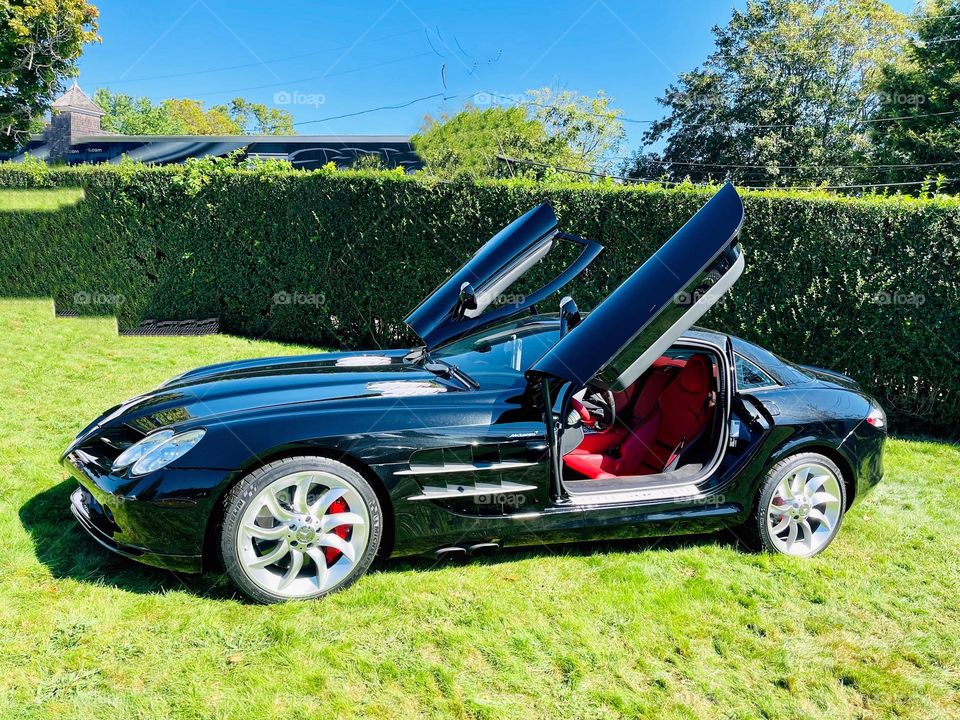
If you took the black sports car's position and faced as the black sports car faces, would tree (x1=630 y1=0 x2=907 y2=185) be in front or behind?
behind

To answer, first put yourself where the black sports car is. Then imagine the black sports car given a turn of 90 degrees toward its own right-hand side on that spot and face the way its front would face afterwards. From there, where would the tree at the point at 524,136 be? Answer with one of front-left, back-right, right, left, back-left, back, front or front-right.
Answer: front-right

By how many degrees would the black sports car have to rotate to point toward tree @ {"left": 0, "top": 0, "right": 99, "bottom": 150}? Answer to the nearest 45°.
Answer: approximately 90° to its right

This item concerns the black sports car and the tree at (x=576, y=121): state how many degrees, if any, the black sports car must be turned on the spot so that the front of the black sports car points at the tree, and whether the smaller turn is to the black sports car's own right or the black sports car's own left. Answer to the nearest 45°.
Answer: approximately 135° to the black sports car's own right

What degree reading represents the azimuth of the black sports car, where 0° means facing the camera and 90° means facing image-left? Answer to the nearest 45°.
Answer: approximately 45°

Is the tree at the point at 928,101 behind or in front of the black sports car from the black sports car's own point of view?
behind
